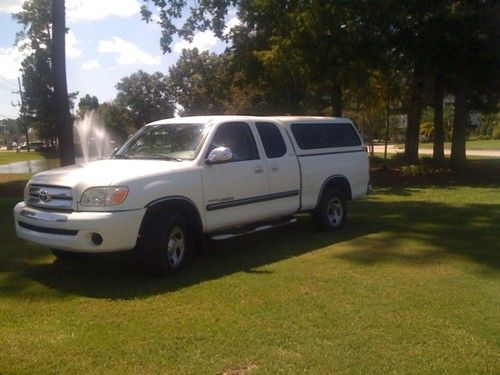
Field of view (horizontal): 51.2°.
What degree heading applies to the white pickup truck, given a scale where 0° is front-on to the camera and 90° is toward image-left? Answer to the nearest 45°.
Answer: approximately 45°
